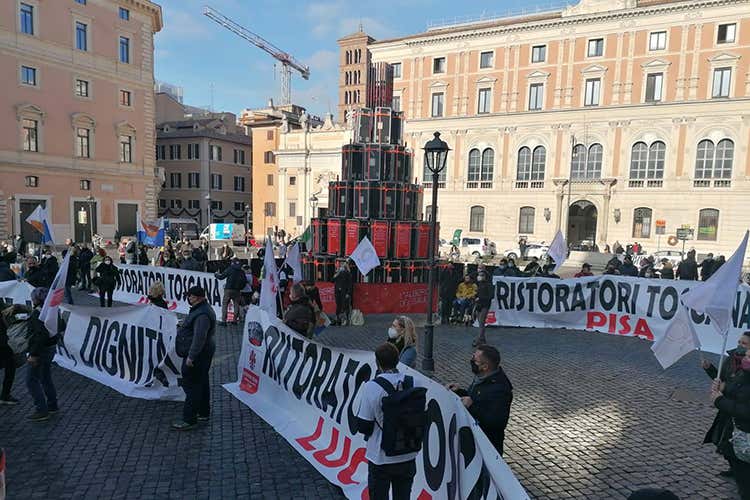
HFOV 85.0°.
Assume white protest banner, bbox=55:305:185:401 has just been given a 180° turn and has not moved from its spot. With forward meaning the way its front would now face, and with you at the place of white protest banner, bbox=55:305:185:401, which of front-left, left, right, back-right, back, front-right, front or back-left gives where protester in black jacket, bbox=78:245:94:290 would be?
front-left

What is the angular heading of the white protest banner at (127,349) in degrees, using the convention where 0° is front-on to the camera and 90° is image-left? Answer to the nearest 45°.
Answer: approximately 45°

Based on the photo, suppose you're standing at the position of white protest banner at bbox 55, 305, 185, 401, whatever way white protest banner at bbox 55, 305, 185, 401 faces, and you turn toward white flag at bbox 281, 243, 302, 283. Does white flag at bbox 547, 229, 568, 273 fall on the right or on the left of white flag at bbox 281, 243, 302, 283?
right

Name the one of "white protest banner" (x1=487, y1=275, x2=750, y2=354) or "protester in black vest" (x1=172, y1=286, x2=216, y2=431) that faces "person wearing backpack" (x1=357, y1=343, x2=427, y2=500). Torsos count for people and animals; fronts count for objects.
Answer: the white protest banner

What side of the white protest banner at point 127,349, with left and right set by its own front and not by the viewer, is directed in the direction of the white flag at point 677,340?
left

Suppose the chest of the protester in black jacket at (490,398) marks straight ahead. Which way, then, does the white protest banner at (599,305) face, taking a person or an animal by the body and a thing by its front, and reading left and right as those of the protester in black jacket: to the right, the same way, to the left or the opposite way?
to the left

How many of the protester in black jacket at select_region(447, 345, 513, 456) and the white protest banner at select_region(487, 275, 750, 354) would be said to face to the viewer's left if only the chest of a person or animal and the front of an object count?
1

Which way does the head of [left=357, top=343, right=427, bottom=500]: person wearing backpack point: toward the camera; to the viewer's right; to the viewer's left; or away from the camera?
away from the camera

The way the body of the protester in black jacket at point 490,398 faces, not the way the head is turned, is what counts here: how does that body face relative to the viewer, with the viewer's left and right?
facing to the left of the viewer

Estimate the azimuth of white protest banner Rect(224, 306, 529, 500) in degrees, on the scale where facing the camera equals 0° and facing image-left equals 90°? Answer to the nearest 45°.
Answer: approximately 45°

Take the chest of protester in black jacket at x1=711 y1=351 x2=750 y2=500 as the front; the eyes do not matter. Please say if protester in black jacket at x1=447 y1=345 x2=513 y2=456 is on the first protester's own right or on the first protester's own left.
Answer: on the first protester's own right

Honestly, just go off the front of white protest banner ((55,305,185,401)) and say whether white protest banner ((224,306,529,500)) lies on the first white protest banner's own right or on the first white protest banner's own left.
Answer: on the first white protest banner's own left

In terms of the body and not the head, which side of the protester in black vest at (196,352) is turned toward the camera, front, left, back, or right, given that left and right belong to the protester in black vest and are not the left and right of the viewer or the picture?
left

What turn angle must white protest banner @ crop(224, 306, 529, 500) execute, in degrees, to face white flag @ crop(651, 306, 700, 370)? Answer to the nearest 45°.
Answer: approximately 135° to its left

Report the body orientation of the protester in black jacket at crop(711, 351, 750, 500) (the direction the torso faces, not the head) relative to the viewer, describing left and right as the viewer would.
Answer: facing to the left of the viewer

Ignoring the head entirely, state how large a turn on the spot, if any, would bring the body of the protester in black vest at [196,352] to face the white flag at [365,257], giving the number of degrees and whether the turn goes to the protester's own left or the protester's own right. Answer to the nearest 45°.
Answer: approximately 135° to the protester's own right
